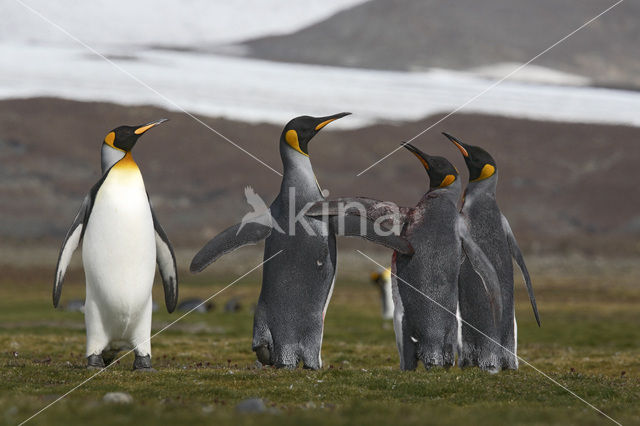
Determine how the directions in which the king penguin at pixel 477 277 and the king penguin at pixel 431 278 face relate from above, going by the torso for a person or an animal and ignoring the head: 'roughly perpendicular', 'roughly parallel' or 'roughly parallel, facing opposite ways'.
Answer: roughly parallel

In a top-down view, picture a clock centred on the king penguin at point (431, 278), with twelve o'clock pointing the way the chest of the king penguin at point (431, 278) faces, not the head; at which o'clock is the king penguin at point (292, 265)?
the king penguin at point (292, 265) is roughly at 10 o'clock from the king penguin at point (431, 278).

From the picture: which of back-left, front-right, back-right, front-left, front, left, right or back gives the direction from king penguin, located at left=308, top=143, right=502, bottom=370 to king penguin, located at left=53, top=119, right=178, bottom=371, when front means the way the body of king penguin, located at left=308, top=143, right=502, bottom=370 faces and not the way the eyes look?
front-left

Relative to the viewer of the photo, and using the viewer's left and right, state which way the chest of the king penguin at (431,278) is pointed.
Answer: facing away from the viewer and to the left of the viewer

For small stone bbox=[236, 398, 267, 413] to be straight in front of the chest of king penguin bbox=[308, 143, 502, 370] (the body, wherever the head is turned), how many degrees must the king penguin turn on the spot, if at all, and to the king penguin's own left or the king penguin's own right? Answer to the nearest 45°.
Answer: approximately 90° to the king penguin's own left

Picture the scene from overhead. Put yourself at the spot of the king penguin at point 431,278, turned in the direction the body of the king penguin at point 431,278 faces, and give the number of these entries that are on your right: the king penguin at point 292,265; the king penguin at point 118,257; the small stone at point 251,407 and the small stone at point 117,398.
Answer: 0

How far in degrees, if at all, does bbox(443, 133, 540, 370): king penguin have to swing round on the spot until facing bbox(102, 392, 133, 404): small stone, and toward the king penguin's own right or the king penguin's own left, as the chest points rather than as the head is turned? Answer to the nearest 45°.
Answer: approximately 90° to the king penguin's own left

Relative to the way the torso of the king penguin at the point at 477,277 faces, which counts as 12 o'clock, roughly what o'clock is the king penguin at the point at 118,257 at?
the king penguin at the point at 118,257 is roughly at 10 o'clock from the king penguin at the point at 477,277.

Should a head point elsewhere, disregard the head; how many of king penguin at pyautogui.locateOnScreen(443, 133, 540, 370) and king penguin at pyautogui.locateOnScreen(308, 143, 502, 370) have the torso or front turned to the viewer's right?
0

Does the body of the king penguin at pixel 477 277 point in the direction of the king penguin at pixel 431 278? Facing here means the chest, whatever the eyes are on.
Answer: no

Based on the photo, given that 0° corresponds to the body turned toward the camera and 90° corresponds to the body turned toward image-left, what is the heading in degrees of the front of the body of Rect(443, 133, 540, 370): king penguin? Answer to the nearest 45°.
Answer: approximately 135°

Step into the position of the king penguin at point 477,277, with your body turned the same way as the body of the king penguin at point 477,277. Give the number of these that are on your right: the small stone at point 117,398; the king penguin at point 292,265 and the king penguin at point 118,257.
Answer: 0

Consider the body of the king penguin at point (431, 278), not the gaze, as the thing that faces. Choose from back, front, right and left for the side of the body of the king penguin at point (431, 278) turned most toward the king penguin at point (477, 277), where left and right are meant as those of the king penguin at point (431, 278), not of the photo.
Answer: right

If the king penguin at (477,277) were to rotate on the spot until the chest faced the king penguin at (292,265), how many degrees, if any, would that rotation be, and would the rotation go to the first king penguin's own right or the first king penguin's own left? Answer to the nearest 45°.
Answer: approximately 90° to the first king penguin's own left
